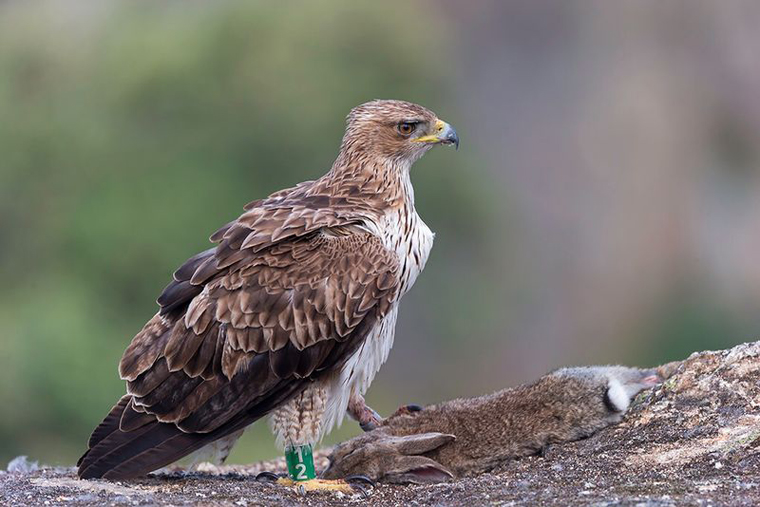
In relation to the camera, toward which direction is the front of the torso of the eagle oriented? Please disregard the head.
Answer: to the viewer's right
